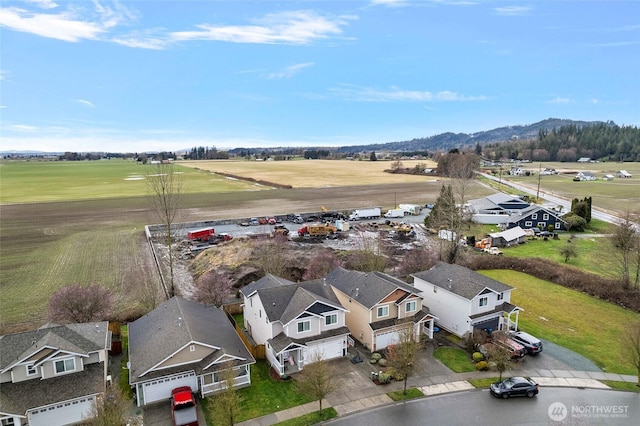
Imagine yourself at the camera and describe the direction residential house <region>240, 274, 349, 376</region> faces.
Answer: facing the viewer and to the right of the viewer

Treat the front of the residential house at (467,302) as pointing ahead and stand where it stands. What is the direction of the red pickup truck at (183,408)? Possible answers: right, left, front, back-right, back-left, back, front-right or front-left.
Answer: right

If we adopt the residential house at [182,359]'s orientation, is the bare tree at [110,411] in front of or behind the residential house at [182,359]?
in front

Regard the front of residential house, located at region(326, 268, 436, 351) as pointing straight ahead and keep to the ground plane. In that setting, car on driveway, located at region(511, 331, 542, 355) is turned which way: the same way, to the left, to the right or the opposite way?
the opposite way

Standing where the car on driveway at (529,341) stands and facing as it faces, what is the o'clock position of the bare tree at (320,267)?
The bare tree is roughly at 11 o'clock from the car on driveway.

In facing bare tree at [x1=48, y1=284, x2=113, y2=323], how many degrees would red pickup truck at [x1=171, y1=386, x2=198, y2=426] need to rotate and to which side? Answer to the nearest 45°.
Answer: approximately 45° to its left

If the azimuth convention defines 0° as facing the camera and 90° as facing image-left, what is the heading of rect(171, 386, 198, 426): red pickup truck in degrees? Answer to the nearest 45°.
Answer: approximately 180°

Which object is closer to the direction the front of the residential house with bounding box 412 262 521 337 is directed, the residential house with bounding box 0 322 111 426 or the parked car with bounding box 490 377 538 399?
the parked car

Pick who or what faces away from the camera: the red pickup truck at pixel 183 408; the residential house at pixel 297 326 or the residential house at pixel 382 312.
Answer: the red pickup truck

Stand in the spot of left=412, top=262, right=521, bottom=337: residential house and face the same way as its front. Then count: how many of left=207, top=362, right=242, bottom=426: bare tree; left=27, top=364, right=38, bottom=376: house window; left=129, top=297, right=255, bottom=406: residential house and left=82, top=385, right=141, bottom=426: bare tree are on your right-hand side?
4

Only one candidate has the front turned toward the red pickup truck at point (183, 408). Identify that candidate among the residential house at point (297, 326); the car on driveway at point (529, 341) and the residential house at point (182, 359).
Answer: the residential house at point (182, 359)

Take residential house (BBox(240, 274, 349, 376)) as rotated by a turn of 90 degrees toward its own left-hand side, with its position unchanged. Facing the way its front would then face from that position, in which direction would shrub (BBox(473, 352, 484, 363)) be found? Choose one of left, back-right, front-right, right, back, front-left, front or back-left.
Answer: front-right

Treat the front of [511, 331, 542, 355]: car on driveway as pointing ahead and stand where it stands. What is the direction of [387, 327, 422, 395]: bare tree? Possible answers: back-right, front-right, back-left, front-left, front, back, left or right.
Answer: left

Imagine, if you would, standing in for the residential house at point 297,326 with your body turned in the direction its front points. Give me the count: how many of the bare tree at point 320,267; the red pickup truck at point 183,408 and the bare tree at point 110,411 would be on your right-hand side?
2

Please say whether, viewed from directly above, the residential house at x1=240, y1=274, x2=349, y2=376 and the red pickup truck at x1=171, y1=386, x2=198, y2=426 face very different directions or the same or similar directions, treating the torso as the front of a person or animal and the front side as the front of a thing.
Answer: very different directions

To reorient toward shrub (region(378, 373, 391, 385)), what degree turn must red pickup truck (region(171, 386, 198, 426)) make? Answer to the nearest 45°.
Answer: approximately 90° to its right
